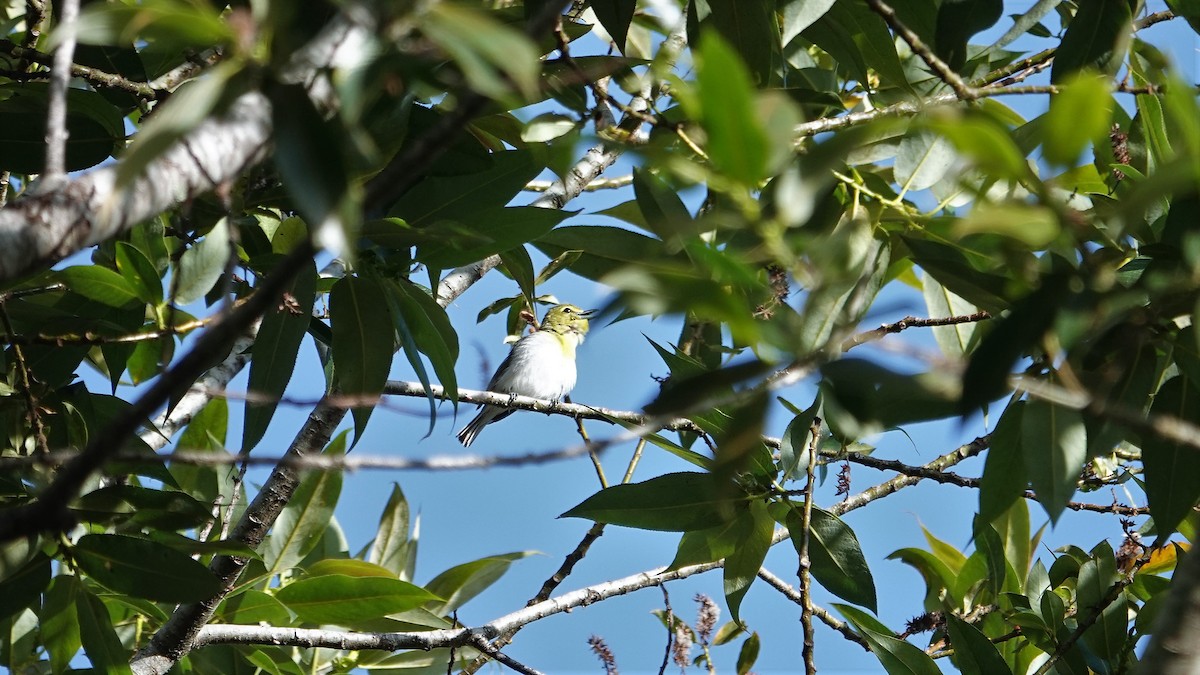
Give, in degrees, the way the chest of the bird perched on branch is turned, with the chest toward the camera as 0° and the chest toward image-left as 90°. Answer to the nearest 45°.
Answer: approximately 315°
